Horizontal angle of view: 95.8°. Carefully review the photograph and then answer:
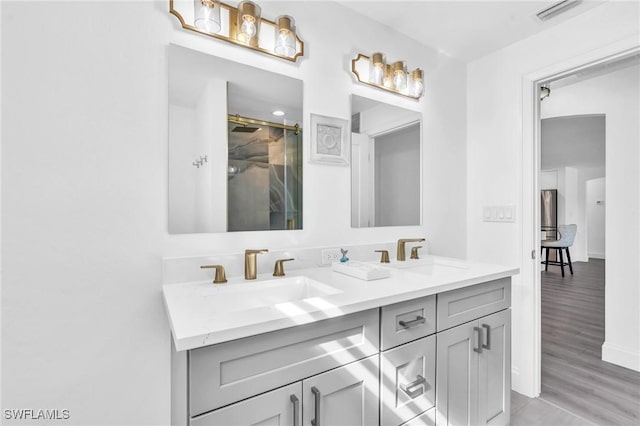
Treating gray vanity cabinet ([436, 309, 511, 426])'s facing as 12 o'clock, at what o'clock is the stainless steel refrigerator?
The stainless steel refrigerator is roughly at 8 o'clock from the gray vanity cabinet.

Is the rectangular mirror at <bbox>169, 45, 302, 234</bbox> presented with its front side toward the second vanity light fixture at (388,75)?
no

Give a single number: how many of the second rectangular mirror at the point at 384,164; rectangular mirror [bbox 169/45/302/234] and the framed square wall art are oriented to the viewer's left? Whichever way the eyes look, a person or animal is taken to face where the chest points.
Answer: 0

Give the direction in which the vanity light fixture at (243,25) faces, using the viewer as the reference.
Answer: facing the viewer and to the right of the viewer

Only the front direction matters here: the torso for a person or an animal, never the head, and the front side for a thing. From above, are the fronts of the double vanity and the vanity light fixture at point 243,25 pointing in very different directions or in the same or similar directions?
same or similar directions

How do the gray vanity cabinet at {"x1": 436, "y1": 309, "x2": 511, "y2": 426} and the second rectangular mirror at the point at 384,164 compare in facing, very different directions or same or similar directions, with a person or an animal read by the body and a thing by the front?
same or similar directions

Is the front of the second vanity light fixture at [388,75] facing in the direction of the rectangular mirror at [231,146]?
no

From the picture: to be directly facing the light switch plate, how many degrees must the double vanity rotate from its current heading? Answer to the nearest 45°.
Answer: approximately 90° to its left

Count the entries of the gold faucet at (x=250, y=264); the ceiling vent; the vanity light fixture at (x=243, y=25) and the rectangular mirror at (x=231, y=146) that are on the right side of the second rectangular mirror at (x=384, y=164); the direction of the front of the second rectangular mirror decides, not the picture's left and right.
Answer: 3

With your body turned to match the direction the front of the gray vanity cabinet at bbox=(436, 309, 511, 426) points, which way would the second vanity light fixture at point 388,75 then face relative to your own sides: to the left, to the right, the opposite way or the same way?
the same way
